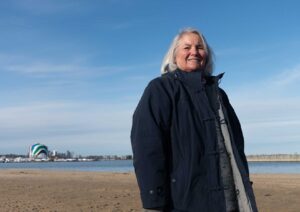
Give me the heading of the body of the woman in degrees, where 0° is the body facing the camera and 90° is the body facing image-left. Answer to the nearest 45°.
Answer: approximately 315°
